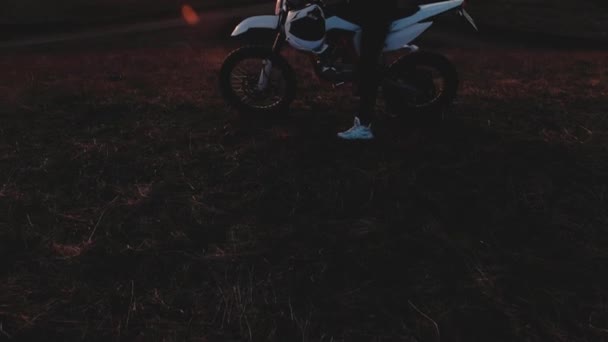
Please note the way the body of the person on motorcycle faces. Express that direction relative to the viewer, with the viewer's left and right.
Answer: facing to the left of the viewer

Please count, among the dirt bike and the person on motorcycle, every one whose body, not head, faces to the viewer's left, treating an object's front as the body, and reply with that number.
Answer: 2

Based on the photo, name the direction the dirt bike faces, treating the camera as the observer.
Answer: facing to the left of the viewer
